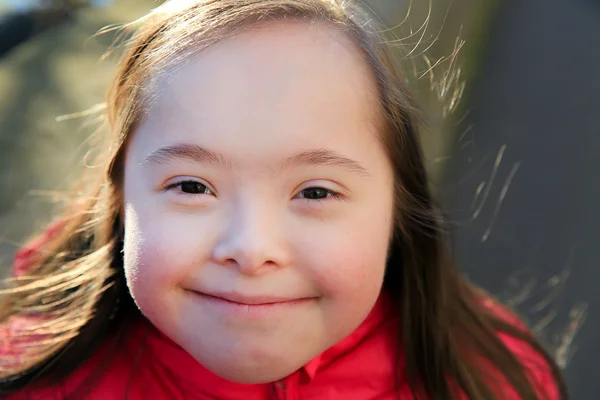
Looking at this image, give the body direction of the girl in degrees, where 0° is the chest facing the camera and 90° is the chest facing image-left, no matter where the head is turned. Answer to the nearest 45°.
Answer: approximately 0°
